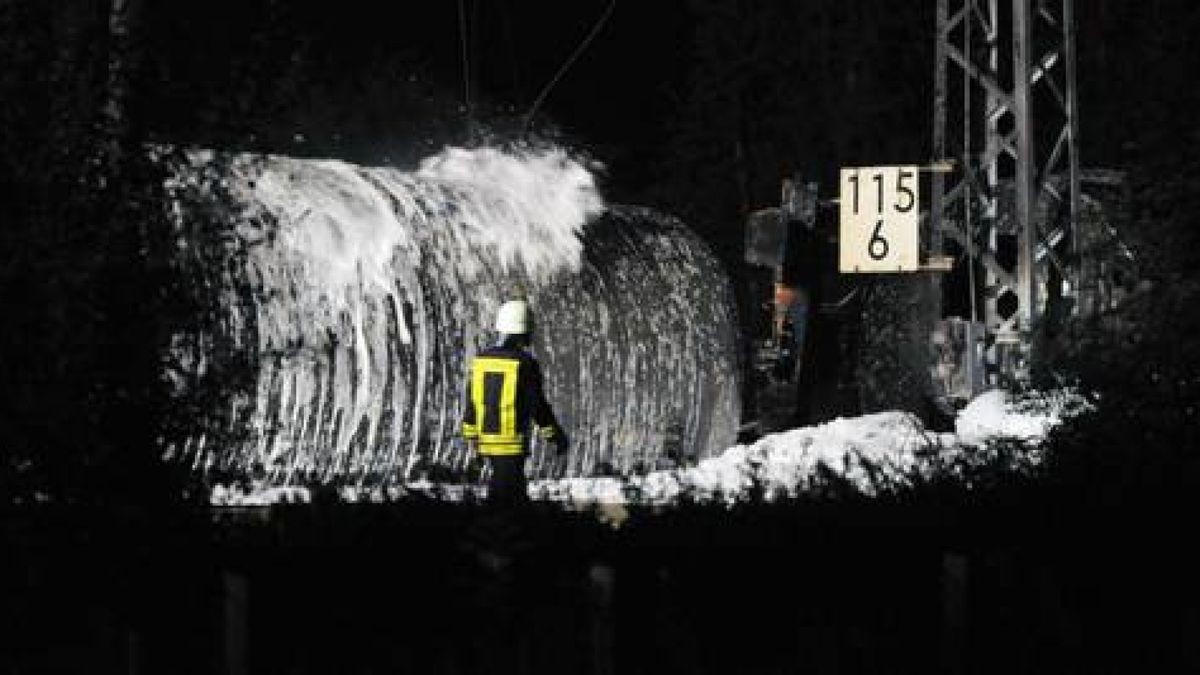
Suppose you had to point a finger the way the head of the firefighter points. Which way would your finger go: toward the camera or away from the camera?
away from the camera

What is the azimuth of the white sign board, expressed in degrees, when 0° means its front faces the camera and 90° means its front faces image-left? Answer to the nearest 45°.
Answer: approximately 0°

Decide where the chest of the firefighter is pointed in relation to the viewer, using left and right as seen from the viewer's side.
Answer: facing away from the viewer and to the right of the viewer
